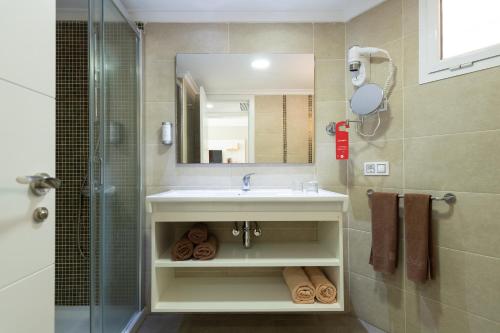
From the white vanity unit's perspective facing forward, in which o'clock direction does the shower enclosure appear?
The shower enclosure is roughly at 3 o'clock from the white vanity unit.

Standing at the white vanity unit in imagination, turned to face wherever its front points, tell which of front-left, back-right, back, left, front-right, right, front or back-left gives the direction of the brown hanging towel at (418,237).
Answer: left

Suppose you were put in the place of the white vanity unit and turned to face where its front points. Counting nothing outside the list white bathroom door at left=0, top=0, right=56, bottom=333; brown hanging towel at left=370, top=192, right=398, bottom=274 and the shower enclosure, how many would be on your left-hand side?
1

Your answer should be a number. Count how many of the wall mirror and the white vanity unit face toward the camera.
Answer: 2

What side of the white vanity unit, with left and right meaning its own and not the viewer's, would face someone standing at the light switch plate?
left

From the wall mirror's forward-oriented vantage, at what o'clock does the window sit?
The window is roughly at 10 o'clock from the wall mirror.

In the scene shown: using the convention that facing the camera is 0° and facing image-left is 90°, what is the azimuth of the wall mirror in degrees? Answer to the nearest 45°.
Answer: approximately 0°

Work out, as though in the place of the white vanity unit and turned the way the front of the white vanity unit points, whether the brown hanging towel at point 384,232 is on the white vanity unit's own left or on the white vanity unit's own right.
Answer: on the white vanity unit's own left
